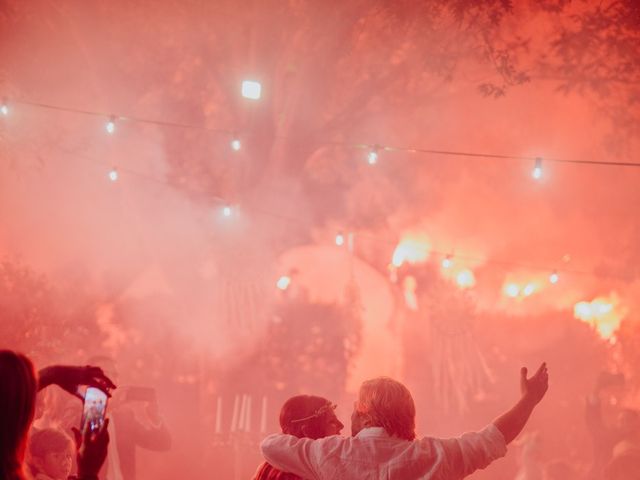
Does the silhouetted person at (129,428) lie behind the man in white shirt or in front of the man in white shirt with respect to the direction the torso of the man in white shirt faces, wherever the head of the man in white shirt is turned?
in front

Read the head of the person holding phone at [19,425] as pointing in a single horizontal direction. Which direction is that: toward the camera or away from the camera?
away from the camera

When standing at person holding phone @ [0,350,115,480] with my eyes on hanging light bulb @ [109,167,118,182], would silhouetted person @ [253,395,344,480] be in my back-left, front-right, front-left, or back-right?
front-right

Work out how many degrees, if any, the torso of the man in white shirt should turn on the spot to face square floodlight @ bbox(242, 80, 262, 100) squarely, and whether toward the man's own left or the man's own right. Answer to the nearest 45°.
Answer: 0° — they already face it

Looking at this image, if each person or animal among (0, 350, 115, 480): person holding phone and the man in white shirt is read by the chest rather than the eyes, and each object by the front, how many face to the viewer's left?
0

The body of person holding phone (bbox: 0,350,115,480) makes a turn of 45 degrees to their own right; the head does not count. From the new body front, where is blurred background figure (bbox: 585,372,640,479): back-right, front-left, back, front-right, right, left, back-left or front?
front-left

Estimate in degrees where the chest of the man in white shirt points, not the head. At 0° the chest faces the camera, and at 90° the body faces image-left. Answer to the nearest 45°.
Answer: approximately 180°

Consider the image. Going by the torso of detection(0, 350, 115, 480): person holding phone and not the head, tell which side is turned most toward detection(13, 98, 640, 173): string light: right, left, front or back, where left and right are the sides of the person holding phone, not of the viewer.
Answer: front

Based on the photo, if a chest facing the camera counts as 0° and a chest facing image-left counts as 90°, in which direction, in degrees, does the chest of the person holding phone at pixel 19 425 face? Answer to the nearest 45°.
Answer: approximately 225°

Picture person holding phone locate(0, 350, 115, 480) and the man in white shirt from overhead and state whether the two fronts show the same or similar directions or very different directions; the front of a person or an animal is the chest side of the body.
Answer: same or similar directions
